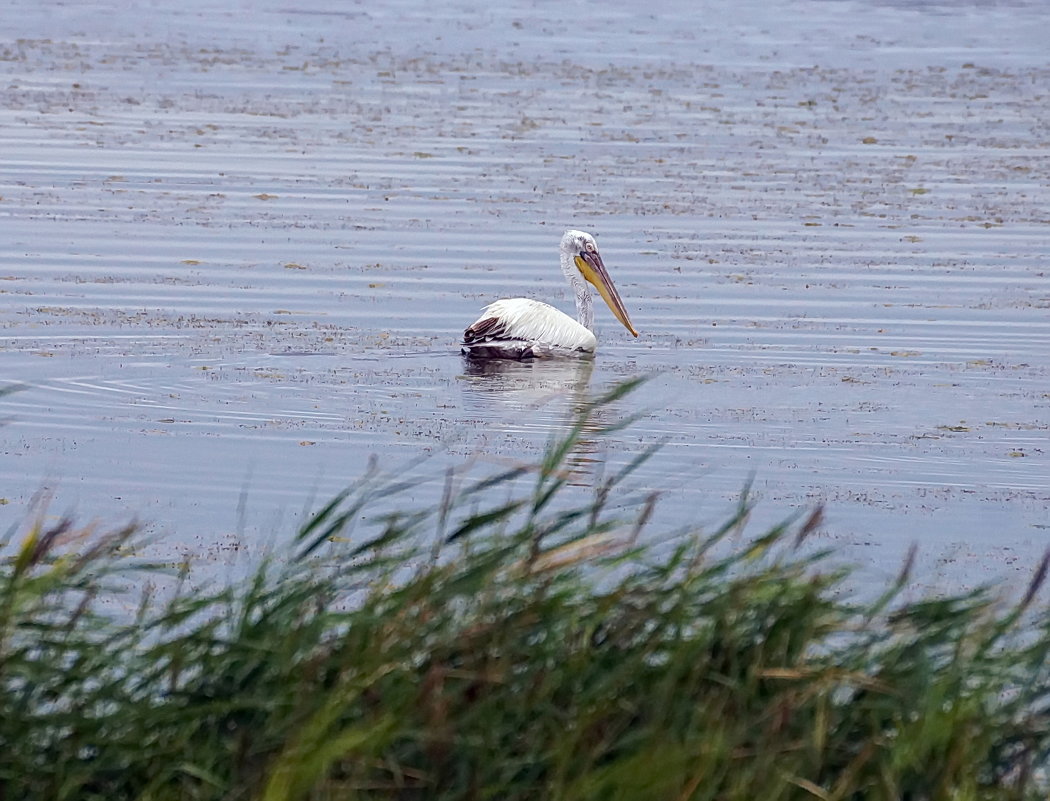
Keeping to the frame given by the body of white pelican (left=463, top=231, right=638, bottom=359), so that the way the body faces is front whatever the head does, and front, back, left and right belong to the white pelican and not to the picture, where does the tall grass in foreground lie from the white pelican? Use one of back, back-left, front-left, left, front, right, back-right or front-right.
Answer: right

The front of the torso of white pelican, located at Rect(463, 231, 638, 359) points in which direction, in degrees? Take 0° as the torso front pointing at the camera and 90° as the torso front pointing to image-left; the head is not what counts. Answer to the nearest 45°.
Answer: approximately 270°
